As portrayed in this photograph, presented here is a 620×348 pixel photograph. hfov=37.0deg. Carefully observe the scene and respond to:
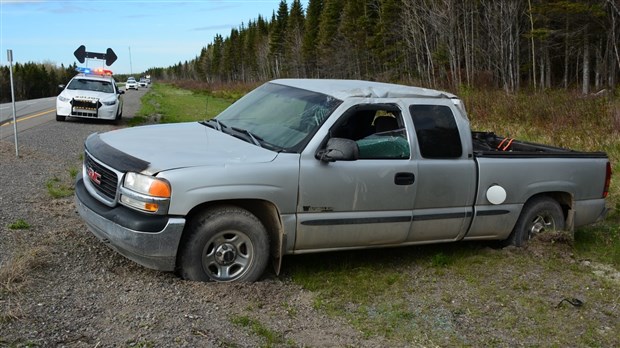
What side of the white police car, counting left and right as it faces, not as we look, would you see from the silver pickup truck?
front

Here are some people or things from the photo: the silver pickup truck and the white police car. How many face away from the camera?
0

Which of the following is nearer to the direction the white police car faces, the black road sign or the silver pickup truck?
the silver pickup truck

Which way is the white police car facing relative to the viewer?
toward the camera

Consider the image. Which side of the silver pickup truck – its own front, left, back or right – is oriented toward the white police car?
right

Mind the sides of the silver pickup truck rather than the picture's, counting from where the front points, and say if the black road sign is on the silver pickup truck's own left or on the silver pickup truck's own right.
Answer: on the silver pickup truck's own right

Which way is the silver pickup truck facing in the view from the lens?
facing the viewer and to the left of the viewer
